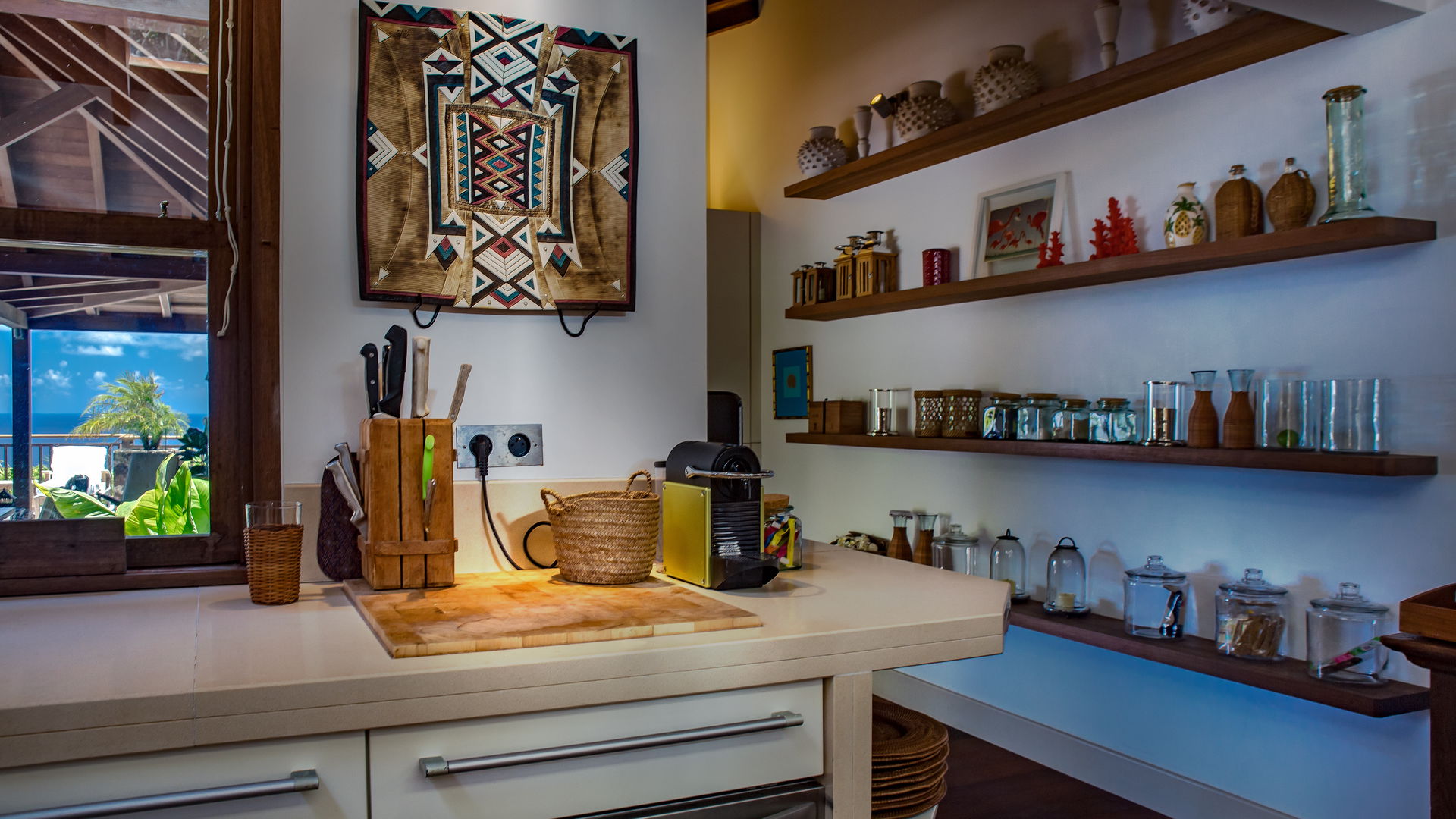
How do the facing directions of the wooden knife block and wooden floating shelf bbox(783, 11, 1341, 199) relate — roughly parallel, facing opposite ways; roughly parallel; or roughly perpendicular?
roughly perpendicular

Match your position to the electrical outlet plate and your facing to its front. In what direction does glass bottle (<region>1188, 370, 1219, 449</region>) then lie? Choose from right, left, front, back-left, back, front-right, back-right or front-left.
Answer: left

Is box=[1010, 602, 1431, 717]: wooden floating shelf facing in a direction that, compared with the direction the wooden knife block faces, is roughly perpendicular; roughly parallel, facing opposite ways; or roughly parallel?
roughly perpendicular

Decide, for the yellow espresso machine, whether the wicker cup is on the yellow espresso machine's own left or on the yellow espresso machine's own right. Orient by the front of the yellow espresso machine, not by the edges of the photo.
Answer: on the yellow espresso machine's own right

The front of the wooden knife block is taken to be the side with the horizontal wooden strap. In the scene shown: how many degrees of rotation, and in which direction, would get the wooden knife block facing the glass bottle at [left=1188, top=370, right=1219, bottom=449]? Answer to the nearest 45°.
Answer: approximately 90° to its left

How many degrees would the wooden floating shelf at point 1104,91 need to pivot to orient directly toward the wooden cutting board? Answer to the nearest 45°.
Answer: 0° — it already faces it

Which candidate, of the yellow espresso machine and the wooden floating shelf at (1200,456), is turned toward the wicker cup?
the wooden floating shelf

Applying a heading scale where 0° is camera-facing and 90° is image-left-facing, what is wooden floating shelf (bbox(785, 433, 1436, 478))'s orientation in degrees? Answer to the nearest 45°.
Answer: approximately 45°

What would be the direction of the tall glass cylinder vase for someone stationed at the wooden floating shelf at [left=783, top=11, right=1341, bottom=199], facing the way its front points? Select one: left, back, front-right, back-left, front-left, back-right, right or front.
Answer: left

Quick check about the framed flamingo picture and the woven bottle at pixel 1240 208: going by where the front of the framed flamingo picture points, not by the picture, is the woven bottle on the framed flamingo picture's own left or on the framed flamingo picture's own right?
on the framed flamingo picture's own left

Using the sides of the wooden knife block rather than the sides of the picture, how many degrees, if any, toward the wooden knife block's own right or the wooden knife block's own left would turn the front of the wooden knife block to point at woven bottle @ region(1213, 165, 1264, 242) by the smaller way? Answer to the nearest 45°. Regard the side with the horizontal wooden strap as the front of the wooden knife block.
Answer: approximately 90° to the wooden knife block's own left
